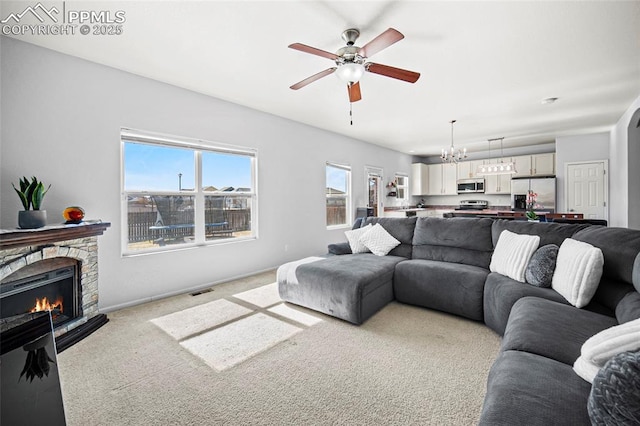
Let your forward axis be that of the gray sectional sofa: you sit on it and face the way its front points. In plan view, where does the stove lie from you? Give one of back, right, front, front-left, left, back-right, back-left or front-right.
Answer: back-right

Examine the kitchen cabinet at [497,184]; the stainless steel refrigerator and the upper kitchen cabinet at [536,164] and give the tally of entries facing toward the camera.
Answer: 3

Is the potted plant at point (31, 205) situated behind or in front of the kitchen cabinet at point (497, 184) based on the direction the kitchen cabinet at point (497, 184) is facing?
in front

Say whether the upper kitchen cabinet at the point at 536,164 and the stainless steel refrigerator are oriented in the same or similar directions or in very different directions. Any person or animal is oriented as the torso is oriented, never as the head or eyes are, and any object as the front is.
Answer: same or similar directions

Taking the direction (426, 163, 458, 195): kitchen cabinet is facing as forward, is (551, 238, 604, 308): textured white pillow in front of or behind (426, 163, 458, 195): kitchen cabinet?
in front

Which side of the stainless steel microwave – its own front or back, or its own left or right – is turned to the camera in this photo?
front

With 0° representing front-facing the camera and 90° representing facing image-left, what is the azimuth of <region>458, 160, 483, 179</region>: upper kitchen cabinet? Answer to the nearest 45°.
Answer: approximately 0°

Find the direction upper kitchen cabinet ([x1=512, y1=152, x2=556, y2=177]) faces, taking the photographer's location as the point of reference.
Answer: facing the viewer

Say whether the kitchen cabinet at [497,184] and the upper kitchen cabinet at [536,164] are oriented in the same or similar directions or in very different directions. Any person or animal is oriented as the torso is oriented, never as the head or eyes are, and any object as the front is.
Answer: same or similar directions

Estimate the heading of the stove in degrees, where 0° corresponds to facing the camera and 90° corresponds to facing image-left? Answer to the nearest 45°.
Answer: approximately 0°

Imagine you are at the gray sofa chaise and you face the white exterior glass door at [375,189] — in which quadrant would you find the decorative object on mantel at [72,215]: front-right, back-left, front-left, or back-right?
back-left

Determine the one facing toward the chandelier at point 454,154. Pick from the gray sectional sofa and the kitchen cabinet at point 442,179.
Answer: the kitchen cabinet

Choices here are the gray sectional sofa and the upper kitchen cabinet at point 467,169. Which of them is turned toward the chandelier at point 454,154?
the upper kitchen cabinet

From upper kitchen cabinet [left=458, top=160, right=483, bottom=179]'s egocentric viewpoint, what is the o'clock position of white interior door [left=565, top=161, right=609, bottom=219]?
The white interior door is roughly at 10 o'clock from the upper kitchen cabinet.

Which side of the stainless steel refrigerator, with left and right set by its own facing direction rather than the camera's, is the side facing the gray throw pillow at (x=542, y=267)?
front

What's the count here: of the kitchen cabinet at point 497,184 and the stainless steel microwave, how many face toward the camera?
2

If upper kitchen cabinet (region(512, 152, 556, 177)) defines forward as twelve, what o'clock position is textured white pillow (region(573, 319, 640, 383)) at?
The textured white pillow is roughly at 12 o'clock from the upper kitchen cabinet.

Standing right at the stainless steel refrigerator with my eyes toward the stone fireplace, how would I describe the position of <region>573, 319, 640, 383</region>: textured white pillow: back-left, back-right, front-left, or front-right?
front-left

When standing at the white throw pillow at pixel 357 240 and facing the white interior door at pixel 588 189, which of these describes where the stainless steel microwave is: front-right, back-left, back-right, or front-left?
front-left
